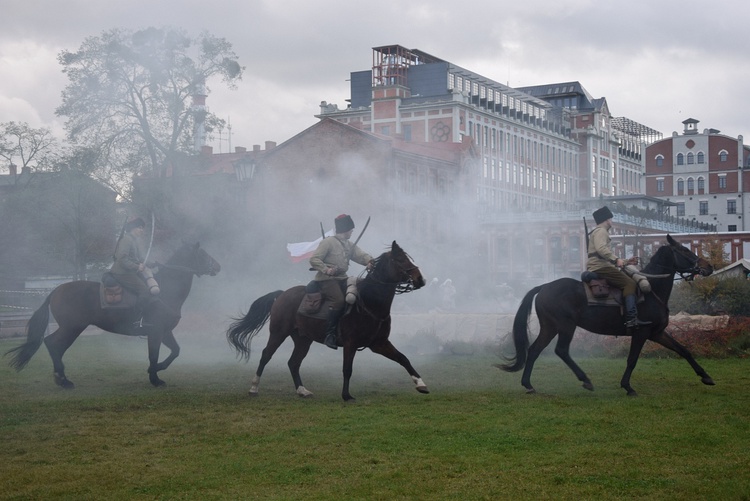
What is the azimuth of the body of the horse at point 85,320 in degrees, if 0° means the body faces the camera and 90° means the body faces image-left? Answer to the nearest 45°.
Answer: approximately 270°

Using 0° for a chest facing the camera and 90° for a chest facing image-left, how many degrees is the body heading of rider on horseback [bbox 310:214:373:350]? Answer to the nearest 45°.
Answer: approximately 315°

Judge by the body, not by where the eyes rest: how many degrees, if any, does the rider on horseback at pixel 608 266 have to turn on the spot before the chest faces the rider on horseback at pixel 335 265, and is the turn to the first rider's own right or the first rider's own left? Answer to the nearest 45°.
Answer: approximately 180°

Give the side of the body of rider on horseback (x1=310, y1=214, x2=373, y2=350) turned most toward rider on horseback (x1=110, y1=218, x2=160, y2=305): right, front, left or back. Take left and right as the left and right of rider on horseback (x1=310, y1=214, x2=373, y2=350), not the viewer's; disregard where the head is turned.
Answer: back

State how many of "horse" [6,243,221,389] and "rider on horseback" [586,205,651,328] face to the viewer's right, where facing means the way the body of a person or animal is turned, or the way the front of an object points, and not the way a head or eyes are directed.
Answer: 2

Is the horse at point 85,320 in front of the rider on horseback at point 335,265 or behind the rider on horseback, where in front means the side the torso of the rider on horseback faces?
behind

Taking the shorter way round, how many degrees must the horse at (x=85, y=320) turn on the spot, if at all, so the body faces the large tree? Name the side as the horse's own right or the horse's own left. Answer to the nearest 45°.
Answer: approximately 90° to the horse's own left

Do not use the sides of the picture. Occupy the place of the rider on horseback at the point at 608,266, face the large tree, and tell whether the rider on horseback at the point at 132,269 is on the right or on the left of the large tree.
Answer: left

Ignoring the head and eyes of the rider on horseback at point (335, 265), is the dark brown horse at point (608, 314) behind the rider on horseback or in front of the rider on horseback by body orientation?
in front

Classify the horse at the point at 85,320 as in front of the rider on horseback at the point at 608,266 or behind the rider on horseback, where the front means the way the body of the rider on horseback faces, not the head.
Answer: behind

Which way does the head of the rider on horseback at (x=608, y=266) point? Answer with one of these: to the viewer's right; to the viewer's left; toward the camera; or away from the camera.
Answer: to the viewer's right

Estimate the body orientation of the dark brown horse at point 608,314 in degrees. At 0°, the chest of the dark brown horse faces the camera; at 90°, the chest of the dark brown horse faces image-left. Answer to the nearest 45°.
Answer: approximately 270°

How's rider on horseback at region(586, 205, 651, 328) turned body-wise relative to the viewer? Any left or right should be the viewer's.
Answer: facing to the right of the viewer

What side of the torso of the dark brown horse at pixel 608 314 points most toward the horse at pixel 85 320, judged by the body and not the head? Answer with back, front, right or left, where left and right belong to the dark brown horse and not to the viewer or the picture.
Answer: back

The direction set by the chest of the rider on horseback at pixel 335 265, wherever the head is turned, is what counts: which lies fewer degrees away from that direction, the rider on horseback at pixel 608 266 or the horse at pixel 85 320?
the rider on horseback

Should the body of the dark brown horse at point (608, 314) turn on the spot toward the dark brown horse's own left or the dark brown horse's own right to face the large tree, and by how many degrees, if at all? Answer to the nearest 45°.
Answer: approximately 135° to the dark brown horse's own left
